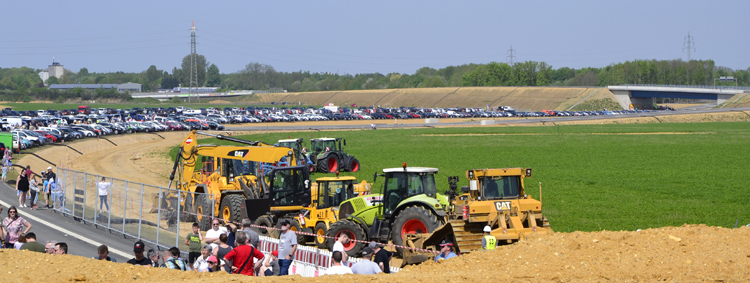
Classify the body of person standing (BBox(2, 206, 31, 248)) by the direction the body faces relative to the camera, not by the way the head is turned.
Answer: toward the camera

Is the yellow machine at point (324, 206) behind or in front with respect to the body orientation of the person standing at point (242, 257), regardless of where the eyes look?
in front

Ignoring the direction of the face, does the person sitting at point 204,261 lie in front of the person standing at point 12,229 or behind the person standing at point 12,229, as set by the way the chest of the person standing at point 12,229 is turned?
in front

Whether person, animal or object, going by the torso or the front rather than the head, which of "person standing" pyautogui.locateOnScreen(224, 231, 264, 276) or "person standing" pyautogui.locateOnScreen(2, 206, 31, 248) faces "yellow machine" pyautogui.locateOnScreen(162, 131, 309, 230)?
"person standing" pyautogui.locateOnScreen(224, 231, 264, 276)

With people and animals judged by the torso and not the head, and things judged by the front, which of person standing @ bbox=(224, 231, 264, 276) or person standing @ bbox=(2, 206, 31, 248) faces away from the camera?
person standing @ bbox=(224, 231, 264, 276)

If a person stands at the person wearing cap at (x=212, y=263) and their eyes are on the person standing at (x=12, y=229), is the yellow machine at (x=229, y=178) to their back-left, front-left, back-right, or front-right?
front-right

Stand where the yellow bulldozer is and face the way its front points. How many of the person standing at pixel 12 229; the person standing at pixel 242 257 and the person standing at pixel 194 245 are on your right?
0

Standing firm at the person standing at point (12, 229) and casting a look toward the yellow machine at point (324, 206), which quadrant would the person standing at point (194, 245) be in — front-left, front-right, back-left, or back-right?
front-right

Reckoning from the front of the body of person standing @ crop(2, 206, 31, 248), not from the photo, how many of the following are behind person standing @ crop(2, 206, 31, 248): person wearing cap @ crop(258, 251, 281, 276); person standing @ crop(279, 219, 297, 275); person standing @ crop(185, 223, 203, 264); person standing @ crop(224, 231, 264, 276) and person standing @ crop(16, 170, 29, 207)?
1

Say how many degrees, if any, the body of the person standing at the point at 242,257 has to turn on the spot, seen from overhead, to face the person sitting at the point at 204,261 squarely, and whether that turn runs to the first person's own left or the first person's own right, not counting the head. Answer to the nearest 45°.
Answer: approximately 45° to the first person's own left

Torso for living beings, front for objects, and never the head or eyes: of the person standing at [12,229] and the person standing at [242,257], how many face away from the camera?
1

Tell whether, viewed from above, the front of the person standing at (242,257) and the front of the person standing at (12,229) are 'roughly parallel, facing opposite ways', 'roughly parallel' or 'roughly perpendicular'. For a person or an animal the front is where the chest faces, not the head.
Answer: roughly parallel, facing opposite ways

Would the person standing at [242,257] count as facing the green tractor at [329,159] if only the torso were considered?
yes

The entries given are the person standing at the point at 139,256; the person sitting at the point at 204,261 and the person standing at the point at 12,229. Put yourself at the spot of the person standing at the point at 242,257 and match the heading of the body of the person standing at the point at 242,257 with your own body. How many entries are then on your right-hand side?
0

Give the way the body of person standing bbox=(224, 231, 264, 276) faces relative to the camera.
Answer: away from the camera

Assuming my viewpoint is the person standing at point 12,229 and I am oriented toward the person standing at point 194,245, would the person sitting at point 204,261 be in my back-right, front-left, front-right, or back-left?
front-right
